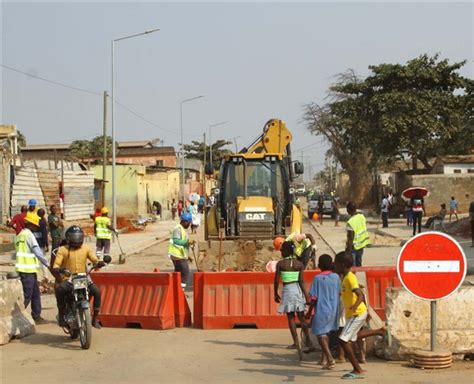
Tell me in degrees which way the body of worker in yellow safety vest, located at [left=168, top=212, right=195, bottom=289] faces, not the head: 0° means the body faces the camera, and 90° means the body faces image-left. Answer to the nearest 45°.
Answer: approximately 270°

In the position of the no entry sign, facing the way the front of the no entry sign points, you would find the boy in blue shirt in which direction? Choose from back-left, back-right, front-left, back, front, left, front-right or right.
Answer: right

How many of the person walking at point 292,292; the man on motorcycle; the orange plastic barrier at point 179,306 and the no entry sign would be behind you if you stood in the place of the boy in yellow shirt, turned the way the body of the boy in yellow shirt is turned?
1

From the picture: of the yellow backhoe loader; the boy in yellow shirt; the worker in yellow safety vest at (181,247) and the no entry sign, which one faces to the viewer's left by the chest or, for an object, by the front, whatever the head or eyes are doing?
the boy in yellow shirt

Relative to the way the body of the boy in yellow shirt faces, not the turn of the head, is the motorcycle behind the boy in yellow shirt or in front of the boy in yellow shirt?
in front

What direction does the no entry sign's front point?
toward the camera

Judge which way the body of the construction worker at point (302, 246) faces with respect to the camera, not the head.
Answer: to the viewer's left

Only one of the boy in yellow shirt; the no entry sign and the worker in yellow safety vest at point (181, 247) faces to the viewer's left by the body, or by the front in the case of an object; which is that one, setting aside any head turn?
the boy in yellow shirt

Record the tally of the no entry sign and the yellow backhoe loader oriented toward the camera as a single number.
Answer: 2

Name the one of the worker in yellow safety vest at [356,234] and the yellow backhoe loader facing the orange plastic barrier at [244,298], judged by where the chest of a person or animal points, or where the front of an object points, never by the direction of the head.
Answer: the yellow backhoe loader

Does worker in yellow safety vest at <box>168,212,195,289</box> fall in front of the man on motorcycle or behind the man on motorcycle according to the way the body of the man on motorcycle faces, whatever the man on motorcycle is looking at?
behind
